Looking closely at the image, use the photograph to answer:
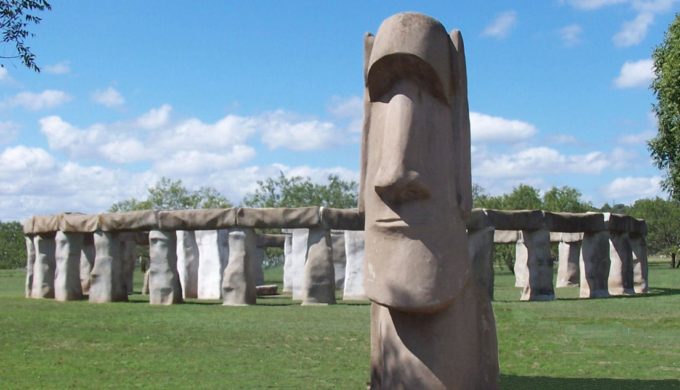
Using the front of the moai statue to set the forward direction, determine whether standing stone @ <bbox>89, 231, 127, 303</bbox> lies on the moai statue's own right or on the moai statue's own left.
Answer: on the moai statue's own right

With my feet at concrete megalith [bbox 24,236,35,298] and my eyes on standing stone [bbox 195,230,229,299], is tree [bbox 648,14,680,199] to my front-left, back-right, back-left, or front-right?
front-right

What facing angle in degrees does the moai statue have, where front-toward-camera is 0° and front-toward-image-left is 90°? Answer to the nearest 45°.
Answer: approximately 45°

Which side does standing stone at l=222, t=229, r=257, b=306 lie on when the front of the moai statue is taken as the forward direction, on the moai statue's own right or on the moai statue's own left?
on the moai statue's own right

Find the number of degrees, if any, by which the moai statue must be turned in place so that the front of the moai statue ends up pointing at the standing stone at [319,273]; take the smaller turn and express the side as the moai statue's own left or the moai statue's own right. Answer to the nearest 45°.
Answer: approximately 135° to the moai statue's own right

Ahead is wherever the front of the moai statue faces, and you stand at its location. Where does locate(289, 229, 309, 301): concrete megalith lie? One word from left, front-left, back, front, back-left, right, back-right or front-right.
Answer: back-right

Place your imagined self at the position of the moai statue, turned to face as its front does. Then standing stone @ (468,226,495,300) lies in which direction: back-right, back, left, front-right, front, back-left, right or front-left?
back-right

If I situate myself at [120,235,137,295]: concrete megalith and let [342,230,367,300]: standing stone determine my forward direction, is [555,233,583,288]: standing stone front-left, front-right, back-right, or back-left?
front-left

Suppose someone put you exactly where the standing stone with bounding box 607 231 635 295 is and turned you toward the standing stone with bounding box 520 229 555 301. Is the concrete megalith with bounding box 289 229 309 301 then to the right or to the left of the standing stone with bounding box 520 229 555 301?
right

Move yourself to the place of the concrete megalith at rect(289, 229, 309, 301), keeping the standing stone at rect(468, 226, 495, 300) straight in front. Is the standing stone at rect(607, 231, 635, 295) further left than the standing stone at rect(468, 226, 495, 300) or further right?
left

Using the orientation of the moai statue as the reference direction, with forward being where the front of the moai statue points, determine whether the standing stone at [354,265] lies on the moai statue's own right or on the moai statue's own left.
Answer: on the moai statue's own right

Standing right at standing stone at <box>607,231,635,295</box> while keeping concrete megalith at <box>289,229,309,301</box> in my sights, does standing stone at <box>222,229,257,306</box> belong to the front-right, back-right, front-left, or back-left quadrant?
front-left

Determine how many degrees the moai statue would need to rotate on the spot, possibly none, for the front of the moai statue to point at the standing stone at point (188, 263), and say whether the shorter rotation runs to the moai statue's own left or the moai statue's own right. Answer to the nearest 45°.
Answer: approximately 135° to the moai statue's own right

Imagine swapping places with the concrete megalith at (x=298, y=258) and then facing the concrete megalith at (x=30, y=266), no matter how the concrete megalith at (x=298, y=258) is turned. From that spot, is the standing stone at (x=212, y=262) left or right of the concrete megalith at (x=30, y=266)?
right

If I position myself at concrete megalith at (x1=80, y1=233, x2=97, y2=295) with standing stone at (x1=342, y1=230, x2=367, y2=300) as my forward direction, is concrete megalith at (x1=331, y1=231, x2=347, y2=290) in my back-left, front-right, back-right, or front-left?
front-left
